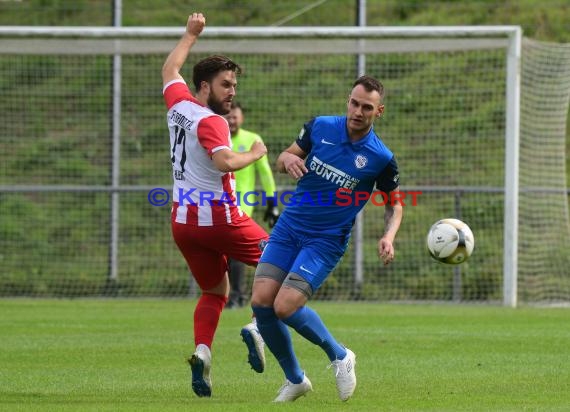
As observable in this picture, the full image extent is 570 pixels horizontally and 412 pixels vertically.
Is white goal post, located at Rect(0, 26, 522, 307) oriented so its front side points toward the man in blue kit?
yes

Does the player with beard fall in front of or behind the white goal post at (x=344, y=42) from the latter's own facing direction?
in front

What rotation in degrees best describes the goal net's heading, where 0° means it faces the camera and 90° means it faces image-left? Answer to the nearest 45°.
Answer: approximately 0°

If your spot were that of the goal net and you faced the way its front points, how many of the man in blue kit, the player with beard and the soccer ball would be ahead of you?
3

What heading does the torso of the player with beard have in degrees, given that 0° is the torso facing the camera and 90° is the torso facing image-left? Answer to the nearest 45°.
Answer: approximately 225°

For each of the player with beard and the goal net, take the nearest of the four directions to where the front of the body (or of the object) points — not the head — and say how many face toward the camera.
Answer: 1

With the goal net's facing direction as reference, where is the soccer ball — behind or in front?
in front

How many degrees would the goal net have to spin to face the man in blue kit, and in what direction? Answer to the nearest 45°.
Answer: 0° — it already faces them

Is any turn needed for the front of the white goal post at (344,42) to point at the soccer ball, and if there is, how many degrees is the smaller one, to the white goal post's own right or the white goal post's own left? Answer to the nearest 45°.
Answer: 0° — it already faces it
